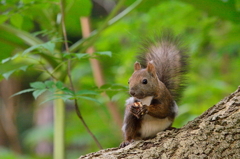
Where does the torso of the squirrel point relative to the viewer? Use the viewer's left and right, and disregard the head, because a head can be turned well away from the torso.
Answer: facing the viewer and to the left of the viewer
